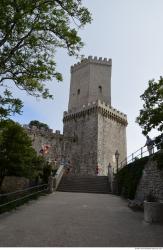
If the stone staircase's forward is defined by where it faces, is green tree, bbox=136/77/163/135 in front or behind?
in front

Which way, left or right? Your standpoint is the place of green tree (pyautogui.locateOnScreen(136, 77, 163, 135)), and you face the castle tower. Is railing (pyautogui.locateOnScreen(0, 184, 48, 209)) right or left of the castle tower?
left

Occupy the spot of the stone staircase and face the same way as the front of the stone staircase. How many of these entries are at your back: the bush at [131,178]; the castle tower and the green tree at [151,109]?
1

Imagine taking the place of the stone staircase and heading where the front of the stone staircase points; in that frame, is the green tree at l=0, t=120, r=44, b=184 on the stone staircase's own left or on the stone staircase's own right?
on the stone staircase's own right

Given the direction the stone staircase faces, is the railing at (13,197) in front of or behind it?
in front

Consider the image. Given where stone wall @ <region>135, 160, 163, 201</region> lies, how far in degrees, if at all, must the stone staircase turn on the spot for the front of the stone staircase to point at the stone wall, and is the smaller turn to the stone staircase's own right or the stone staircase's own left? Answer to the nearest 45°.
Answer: approximately 45° to the stone staircase's own left

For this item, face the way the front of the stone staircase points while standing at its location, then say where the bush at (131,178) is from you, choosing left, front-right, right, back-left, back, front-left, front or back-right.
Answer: front-left

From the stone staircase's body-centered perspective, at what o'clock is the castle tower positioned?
The castle tower is roughly at 6 o'clock from the stone staircase.

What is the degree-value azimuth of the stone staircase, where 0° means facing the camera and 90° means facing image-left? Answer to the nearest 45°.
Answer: approximately 0°
